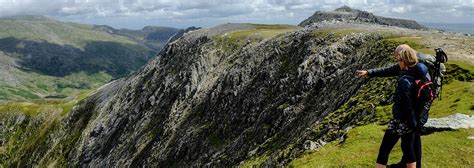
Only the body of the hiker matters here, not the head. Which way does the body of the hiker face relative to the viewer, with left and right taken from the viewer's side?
facing to the left of the viewer
